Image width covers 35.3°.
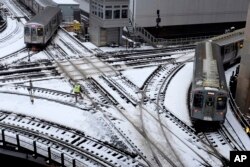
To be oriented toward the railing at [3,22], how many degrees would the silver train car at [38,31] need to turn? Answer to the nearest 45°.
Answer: approximately 135° to its right

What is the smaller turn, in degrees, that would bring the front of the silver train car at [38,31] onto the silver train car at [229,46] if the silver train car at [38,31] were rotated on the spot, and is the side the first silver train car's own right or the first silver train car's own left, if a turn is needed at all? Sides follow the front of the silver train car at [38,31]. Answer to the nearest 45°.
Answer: approximately 135° to the first silver train car's own left

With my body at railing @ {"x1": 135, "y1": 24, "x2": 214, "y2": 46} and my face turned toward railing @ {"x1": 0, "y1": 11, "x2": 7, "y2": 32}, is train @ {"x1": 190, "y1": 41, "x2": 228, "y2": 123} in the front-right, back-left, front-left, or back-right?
back-left

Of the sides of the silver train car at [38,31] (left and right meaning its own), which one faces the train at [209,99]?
left

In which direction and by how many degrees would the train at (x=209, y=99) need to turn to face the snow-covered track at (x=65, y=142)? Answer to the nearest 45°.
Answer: approximately 45° to its right

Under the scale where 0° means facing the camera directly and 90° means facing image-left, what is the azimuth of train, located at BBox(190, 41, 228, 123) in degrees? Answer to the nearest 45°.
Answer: approximately 0°

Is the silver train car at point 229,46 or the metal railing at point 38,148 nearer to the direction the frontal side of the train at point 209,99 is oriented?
the metal railing

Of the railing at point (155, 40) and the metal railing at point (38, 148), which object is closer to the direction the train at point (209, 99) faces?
the metal railing

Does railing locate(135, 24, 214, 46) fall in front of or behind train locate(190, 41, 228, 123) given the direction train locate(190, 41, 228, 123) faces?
behind

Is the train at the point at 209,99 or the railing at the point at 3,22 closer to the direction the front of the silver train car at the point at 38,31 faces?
the train

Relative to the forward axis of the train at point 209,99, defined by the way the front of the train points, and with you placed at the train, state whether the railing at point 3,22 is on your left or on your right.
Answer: on your right
